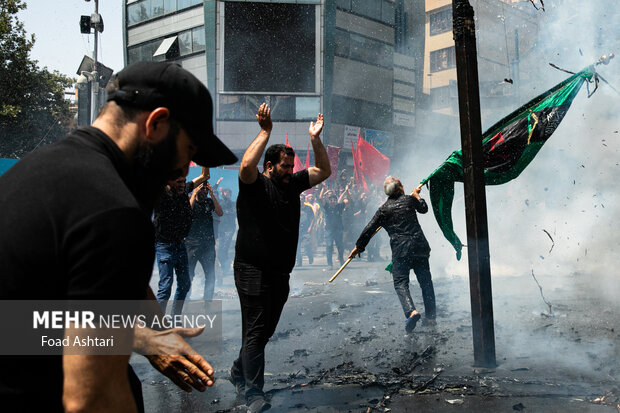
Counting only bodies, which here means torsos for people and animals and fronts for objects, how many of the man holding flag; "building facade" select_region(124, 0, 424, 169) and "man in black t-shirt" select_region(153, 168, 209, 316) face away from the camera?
1

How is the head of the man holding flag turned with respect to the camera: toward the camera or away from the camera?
away from the camera

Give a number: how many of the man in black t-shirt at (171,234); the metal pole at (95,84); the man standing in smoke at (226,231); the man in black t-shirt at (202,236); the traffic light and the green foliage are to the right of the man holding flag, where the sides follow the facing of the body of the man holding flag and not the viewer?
0

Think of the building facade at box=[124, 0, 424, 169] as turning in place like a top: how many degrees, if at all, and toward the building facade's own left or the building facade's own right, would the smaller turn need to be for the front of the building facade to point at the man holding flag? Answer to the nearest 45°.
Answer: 0° — it already faces them

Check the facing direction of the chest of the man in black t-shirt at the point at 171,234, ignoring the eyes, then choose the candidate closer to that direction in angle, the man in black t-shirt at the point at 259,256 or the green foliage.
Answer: the man in black t-shirt

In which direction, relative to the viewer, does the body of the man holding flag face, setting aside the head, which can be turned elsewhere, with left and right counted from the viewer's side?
facing away from the viewer

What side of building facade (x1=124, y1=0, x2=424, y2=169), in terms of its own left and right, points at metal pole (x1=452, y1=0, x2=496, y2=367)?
front

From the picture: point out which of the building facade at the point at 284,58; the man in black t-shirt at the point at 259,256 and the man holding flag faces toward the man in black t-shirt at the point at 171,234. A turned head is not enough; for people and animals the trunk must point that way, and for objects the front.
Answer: the building facade

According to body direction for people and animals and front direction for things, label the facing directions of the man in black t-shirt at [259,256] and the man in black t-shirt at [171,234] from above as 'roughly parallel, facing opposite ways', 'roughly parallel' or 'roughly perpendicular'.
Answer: roughly parallel

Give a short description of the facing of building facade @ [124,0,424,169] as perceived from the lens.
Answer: facing the viewer

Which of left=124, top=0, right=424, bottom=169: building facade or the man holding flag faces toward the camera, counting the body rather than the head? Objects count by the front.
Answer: the building facade

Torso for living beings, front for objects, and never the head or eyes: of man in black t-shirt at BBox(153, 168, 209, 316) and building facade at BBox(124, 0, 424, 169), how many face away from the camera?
0

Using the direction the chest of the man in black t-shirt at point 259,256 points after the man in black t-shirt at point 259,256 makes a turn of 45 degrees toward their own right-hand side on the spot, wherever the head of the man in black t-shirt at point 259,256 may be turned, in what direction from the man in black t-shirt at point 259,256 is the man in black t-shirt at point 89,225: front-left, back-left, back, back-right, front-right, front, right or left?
front
